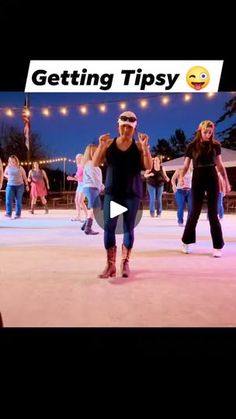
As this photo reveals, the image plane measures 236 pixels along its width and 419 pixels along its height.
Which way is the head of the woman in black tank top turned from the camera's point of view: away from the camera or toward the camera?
toward the camera

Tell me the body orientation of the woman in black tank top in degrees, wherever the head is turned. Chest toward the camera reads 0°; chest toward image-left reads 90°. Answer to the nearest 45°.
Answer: approximately 0°

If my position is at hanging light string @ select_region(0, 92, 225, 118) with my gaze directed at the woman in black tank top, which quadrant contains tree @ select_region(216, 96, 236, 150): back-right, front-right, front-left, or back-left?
back-left

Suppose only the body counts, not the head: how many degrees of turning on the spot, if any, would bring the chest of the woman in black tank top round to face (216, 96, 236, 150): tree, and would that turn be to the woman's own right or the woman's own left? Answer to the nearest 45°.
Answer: approximately 180°

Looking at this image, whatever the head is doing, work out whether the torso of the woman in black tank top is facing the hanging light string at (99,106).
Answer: no

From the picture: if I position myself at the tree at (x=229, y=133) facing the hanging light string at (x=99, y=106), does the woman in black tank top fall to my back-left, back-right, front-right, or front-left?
front-left

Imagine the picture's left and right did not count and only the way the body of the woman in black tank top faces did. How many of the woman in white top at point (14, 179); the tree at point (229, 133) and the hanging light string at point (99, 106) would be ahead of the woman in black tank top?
0

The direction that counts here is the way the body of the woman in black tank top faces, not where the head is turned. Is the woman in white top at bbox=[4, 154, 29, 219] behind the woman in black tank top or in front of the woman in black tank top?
behind
